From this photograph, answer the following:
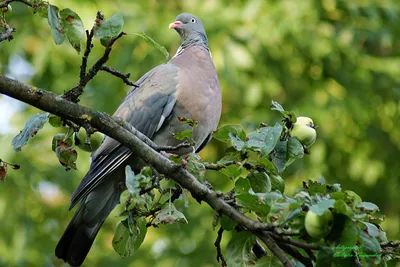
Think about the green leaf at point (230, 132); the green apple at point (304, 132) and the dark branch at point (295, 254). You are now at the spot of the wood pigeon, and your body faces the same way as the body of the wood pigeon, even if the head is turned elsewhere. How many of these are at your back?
0

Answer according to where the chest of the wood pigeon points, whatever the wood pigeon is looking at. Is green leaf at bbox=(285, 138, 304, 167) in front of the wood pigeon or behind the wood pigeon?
in front

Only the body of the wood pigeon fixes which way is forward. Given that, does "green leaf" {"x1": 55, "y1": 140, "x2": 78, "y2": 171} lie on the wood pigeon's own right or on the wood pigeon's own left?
on the wood pigeon's own right

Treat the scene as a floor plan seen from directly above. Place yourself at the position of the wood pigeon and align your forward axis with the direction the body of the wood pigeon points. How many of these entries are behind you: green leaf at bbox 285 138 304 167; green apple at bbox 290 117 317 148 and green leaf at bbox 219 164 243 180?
0

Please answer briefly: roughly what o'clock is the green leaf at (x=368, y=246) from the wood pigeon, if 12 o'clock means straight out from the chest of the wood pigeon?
The green leaf is roughly at 1 o'clock from the wood pigeon.

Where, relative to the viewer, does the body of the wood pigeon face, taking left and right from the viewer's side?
facing the viewer and to the right of the viewer
